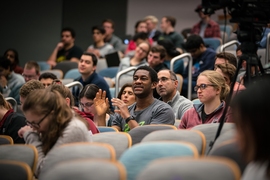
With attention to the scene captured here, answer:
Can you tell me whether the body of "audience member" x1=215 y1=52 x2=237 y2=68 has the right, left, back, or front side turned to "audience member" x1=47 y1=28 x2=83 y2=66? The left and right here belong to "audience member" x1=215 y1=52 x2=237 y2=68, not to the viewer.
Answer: right

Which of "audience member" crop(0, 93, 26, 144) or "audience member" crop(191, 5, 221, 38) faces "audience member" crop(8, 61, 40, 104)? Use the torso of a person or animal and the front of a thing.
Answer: "audience member" crop(191, 5, 221, 38)

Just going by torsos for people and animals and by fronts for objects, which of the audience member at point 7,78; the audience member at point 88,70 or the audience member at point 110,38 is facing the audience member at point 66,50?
the audience member at point 110,38

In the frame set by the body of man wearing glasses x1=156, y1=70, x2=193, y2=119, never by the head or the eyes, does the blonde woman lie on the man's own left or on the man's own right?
on the man's own left

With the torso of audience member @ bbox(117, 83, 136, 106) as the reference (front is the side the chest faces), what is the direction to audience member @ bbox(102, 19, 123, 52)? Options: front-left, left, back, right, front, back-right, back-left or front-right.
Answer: back-right

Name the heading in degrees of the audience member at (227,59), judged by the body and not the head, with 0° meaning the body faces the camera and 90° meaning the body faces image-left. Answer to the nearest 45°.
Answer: approximately 45°

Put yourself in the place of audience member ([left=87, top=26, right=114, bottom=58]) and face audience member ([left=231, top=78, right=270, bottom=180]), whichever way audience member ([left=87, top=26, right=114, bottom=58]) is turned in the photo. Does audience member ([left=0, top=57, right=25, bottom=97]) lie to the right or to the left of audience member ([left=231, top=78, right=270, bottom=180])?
right

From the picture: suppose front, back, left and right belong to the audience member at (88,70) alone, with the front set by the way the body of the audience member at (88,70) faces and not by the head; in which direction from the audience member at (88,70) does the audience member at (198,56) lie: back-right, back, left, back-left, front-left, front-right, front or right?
back-left

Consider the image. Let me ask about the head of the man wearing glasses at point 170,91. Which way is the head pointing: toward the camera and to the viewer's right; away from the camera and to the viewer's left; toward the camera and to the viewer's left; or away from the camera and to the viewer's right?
toward the camera and to the viewer's left

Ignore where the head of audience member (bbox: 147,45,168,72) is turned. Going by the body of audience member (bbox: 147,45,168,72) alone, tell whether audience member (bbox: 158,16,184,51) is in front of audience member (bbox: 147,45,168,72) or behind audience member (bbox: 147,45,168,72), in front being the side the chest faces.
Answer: behind
